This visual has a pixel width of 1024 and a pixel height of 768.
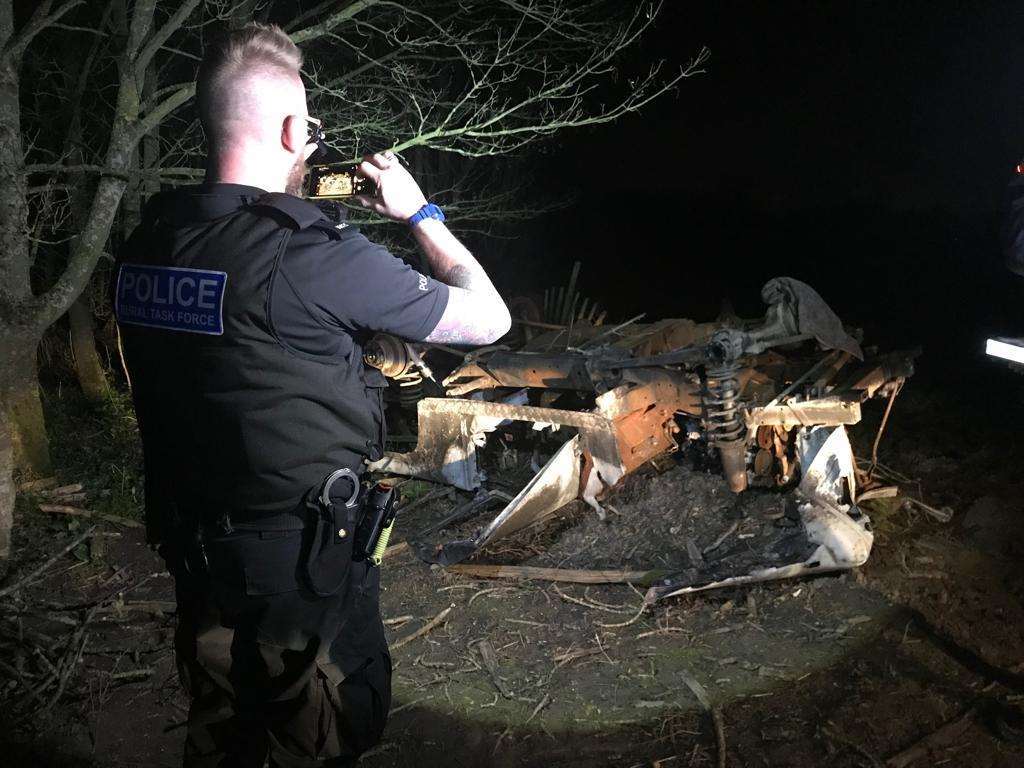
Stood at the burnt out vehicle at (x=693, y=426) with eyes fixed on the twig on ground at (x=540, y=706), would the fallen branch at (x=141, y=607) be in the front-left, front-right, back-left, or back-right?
front-right

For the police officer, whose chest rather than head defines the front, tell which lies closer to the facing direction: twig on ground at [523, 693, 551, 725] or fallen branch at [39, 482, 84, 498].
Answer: the twig on ground

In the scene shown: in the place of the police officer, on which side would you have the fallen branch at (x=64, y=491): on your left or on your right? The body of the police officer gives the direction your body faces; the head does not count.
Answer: on your left

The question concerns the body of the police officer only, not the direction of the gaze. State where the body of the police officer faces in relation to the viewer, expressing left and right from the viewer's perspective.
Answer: facing away from the viewer and to the right of the viewer

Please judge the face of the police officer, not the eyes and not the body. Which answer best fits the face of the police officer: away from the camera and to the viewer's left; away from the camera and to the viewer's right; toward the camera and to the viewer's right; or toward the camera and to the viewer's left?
away from the camera and to the viewer's right

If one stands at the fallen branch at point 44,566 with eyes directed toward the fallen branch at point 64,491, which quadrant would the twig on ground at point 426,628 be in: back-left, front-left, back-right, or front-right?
back-right

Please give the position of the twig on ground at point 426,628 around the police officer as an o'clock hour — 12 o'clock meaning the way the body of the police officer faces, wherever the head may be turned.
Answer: The twig on ground is roughly at 11 o'clock from the police officer.

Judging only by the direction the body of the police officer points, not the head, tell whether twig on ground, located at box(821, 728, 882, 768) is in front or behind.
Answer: in front
